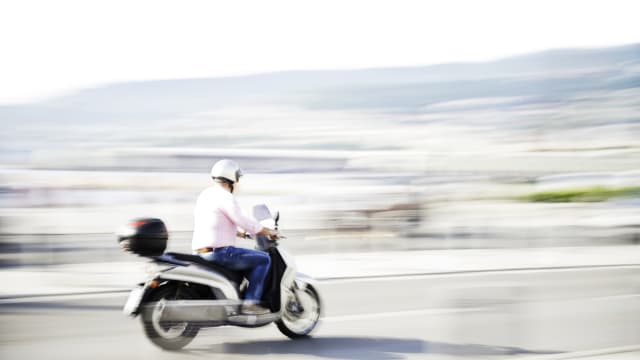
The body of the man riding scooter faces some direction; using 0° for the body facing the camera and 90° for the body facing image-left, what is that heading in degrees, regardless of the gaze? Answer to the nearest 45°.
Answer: approximately 225°

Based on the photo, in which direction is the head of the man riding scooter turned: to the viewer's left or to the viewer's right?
to the viewer's right
